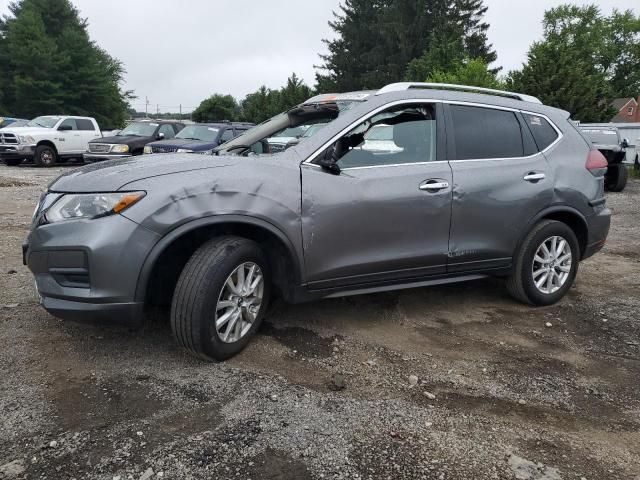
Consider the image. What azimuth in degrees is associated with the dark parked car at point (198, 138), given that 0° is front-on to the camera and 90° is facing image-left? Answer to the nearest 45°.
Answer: approximately 45°

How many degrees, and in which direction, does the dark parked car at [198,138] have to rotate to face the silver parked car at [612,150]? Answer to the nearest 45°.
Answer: approximately 135° to its left

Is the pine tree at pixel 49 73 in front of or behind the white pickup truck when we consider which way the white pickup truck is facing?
behind

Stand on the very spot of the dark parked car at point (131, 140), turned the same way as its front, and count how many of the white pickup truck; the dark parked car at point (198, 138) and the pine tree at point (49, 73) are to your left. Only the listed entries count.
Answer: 1

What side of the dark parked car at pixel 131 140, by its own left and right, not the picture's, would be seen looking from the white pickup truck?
right

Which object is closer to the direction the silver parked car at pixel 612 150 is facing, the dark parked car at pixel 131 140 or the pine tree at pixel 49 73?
the dark parked car

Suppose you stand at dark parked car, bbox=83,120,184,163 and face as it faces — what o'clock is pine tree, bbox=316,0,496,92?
The pine tree is roughly at 6 o'clock from the dark parked car.

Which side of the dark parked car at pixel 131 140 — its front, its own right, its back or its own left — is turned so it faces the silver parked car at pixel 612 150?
left
